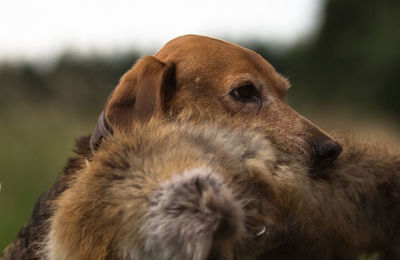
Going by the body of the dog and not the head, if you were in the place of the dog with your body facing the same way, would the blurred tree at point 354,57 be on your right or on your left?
on your left

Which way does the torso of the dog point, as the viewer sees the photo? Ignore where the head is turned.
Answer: to the viewer's right
